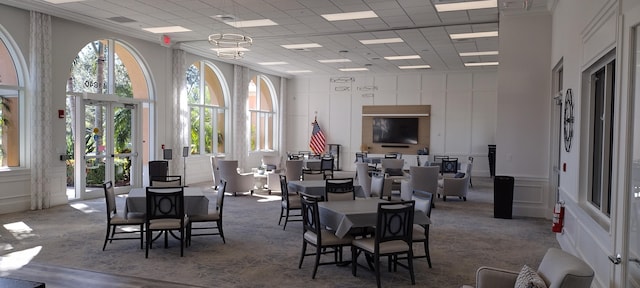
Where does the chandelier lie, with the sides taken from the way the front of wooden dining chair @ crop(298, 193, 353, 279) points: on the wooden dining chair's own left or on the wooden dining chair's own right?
on the wooden dining chair's own left

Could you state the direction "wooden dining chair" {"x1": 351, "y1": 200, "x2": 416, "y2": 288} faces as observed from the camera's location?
facing away from the viewer and to the left of the viewer

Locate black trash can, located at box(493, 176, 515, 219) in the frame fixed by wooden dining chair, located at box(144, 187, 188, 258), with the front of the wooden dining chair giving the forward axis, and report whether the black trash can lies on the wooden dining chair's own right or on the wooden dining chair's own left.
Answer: on the wooden dining chair's own right

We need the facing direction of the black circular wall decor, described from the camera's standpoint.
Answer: facing to the left of the viewer

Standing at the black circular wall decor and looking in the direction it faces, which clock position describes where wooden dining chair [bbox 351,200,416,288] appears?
The wooden dining chair is roughly at 10 o'clock from the black circular wall decor.

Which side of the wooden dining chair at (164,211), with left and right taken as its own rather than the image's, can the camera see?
back

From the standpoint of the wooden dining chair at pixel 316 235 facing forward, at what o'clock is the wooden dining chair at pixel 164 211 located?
the wooden dining chair at pixel 164 211 is roughly at 8 o'clock from the wooden dining chair at pixel 316 235.

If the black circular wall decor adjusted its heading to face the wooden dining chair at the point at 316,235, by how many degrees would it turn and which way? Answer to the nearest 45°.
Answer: approximately 45° to its left

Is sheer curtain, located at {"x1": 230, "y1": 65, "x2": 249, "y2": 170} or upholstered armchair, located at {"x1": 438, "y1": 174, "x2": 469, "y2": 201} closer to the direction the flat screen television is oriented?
the upholstered armchair
